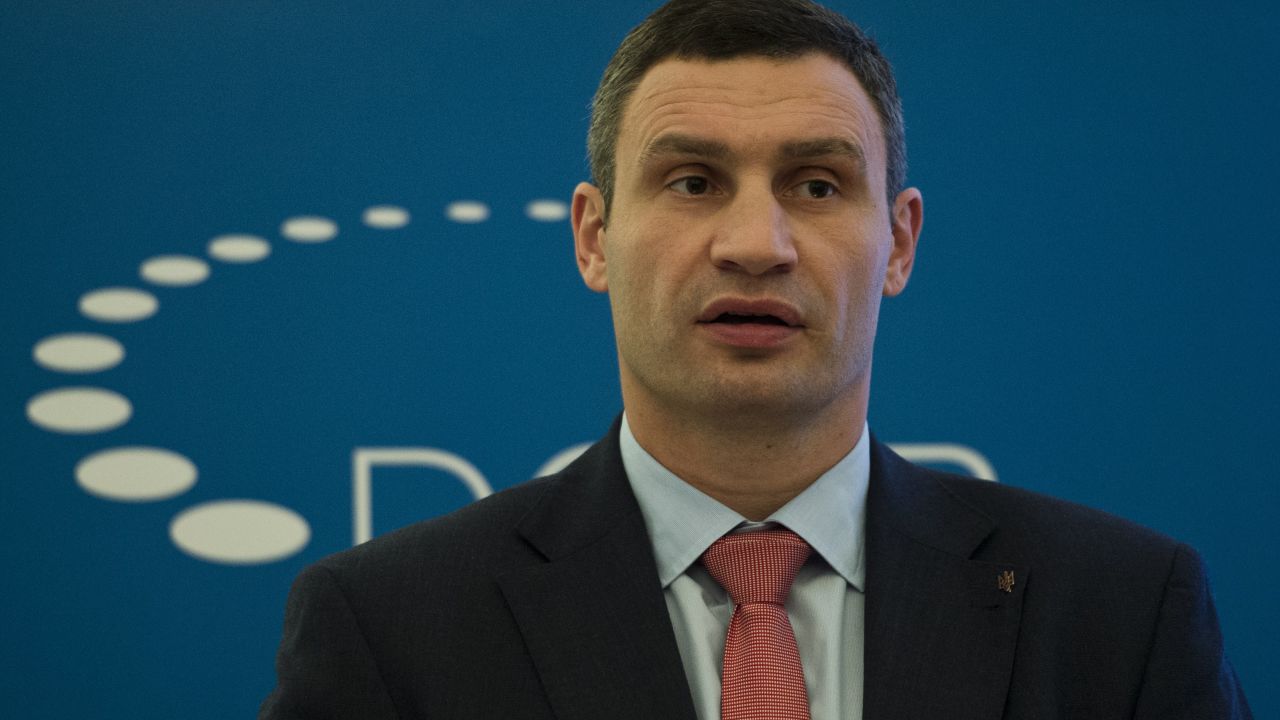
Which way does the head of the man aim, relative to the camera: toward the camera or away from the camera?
toward the camera

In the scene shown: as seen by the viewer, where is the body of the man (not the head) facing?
toward the camera
